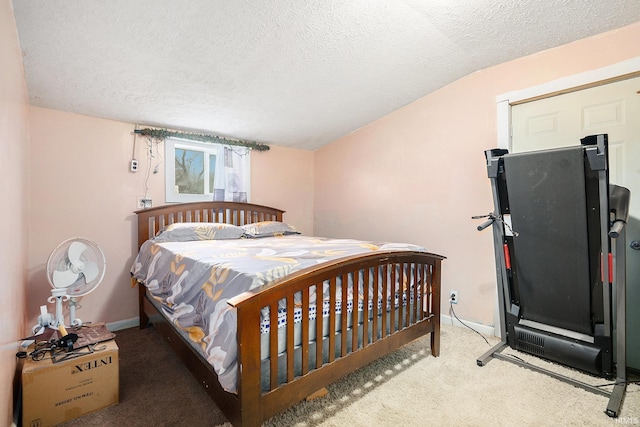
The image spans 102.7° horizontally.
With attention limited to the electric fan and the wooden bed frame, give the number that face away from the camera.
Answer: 0

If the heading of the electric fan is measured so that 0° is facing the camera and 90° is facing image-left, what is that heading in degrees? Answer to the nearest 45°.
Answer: approximately 315°

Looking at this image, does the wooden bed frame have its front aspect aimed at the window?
no

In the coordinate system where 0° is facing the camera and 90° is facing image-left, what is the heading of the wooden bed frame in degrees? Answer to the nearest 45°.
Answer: approximately 315°

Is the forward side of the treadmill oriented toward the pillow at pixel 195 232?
no

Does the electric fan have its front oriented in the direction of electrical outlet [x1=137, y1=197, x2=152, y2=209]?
no

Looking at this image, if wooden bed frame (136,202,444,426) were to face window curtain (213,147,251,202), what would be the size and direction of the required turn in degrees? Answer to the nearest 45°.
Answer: approximately 135° to its left
